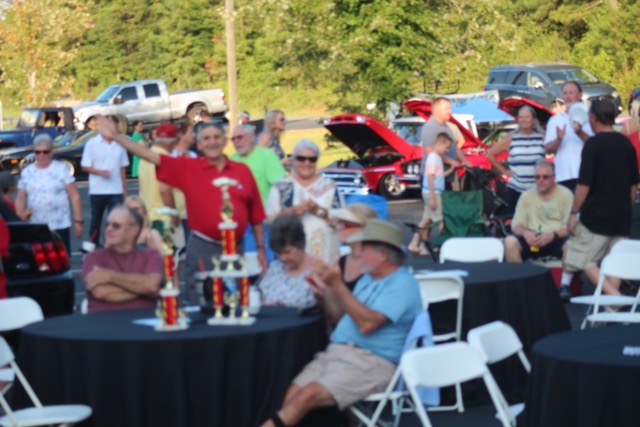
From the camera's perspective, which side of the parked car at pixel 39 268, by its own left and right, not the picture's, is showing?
back

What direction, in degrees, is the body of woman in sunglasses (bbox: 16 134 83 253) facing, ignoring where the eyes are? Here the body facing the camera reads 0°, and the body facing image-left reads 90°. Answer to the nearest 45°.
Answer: approximately 0°

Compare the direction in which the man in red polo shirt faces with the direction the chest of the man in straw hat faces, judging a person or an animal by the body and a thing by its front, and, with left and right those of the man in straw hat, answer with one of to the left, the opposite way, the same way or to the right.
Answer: to the left

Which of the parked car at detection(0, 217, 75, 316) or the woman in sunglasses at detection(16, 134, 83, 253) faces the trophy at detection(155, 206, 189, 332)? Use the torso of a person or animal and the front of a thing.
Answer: the woman in sunglasses

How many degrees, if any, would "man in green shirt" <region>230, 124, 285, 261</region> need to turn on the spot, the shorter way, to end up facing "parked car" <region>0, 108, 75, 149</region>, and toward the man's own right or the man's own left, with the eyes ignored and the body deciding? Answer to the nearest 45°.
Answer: approximately 135° to the man's own right

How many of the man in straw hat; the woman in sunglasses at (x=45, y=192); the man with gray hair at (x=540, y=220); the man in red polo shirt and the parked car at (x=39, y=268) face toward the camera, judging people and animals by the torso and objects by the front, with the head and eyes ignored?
3

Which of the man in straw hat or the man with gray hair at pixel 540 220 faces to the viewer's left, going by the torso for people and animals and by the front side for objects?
the man in straw hat

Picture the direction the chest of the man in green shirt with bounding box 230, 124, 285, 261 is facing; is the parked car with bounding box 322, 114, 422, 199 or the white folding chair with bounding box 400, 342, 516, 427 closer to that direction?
the white folding chair

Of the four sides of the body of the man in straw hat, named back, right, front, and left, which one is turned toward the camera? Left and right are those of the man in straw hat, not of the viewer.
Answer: left

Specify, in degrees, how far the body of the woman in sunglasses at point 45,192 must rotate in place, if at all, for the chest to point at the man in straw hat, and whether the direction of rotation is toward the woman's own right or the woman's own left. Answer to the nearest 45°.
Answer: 0° — they already face them

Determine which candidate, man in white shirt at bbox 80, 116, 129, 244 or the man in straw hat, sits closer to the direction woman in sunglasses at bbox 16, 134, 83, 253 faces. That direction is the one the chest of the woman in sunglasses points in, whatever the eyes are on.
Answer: the man in straw hat

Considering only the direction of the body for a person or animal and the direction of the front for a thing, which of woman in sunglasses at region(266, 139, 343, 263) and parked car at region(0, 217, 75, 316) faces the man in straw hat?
the woman in sunglasses

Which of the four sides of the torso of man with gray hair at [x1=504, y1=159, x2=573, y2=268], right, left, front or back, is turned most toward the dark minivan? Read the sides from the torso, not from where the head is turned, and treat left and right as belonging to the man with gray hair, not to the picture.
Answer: back

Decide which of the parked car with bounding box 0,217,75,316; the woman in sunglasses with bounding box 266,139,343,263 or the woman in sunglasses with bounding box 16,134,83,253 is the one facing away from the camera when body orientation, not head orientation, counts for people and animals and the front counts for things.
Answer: the parked car
